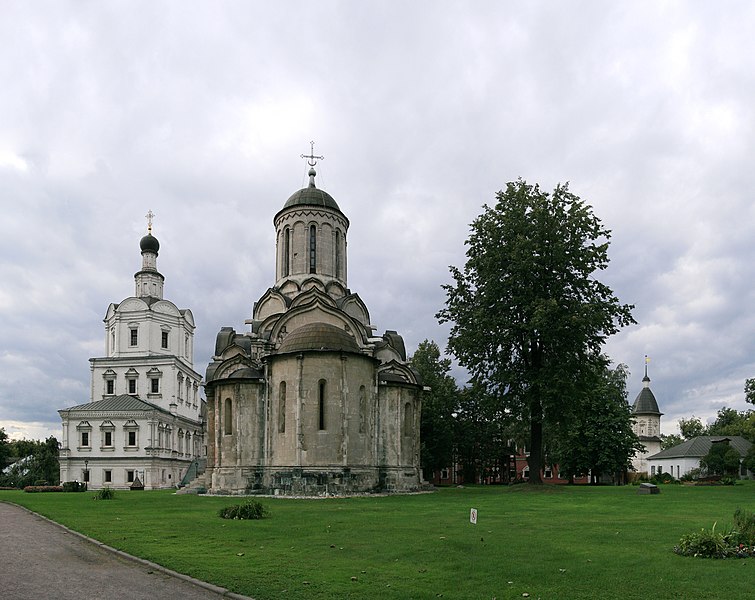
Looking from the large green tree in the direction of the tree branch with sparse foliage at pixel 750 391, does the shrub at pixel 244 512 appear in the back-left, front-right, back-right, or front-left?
back-right

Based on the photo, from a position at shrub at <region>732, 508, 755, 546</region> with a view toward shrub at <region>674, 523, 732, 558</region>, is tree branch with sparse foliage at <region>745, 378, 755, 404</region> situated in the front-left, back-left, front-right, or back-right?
back-right

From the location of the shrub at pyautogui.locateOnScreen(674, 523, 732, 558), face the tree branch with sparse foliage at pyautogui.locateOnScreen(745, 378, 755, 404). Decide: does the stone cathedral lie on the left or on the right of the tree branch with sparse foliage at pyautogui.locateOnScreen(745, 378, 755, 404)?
left

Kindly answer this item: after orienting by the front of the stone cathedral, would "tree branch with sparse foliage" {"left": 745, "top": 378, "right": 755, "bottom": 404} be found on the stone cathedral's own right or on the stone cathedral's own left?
on the stone cathedral's own right

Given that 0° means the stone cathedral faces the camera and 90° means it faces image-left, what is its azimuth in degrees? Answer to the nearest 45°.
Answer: approximately 180°

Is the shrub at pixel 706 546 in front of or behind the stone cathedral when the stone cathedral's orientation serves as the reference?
behind
